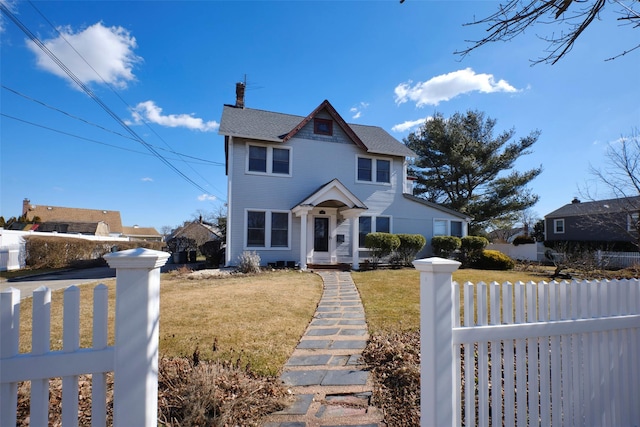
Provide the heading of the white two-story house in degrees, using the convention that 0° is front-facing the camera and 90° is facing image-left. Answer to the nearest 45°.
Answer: approximately 0°

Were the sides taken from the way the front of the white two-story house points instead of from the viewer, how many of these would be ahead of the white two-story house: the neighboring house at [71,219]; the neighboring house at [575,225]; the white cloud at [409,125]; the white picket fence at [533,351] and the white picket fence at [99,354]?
2

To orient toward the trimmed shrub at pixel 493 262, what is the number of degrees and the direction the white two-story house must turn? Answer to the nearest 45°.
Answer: approximately 90° to its left

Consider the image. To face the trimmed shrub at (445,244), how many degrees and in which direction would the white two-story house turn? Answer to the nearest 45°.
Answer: approximately 90° to its left

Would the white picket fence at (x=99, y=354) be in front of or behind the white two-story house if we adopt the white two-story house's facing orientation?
in front

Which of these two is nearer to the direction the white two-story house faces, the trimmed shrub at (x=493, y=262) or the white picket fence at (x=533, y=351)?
the white picket fence

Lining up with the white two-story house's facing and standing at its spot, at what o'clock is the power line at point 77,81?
The power line is roughly at 2 o'clock from the white two-story house.

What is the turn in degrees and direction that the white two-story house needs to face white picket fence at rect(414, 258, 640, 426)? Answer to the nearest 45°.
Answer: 0° — it already faces it

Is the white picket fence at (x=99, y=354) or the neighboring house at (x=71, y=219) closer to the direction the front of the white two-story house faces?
the white picket fence

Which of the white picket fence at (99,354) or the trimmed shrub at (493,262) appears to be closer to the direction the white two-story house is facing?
the white picket fence

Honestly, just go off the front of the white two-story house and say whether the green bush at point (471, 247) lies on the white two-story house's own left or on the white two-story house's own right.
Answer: on the white two-story house's own left

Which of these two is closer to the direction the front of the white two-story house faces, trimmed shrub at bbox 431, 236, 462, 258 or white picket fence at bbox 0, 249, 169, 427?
the white picket fence

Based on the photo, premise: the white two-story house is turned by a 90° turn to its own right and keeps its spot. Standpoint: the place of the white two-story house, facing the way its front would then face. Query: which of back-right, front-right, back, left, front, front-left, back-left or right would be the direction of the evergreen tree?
back-right
